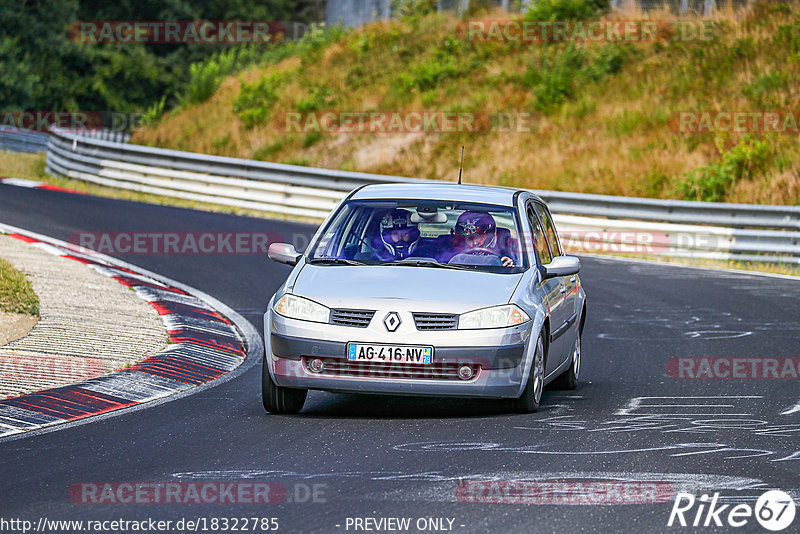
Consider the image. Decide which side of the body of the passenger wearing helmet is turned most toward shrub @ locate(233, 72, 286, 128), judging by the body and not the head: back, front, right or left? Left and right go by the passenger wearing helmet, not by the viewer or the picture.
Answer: back

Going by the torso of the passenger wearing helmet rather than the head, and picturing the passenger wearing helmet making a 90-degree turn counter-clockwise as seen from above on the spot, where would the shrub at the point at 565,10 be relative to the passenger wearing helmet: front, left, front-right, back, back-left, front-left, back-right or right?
left

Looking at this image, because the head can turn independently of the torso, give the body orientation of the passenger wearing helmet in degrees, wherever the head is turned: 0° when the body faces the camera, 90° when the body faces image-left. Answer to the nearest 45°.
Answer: approximately 0°

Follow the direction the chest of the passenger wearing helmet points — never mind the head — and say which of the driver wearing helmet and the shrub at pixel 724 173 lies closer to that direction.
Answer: the driver wearing helmet

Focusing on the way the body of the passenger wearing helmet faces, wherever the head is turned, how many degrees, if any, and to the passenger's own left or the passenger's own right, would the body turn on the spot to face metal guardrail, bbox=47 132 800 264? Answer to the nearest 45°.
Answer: approximately 180°

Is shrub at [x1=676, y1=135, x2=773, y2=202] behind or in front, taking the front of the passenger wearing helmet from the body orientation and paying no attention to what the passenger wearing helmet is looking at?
behind

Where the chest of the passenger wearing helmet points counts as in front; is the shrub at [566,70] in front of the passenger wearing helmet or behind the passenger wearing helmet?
behind

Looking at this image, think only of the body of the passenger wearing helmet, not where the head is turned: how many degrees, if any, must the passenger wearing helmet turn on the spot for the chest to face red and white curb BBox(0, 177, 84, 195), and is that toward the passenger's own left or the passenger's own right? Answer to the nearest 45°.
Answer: approximately 135° to the passenger's own right

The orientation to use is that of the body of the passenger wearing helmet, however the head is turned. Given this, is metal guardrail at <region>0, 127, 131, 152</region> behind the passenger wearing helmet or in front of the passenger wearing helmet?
behind
